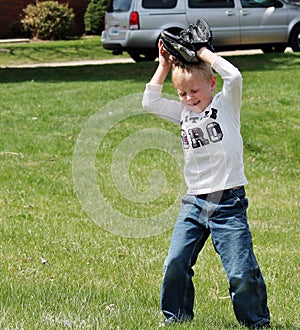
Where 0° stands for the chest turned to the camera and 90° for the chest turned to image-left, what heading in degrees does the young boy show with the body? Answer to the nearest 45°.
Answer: approximately 45°

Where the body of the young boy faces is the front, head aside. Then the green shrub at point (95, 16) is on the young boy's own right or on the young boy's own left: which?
on the young boy's own right

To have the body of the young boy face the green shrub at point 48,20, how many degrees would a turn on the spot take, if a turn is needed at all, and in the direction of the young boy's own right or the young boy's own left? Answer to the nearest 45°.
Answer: approximately 135° to the young boy's own right
